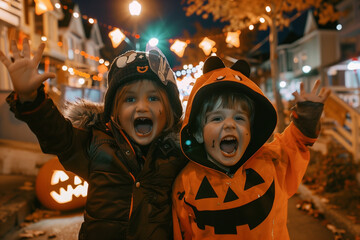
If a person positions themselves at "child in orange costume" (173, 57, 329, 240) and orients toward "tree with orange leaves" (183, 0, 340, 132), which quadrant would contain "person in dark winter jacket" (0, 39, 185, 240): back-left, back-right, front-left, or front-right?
back-left

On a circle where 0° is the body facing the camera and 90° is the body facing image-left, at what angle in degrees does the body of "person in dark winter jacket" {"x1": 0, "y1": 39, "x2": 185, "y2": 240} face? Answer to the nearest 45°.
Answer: approximately 0°

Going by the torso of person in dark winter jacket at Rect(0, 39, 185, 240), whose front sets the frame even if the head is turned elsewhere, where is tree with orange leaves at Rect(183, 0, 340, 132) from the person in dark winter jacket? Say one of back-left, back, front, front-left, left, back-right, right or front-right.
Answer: back-left

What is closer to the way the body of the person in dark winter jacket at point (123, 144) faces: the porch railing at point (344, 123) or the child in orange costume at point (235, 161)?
the child in orange costume

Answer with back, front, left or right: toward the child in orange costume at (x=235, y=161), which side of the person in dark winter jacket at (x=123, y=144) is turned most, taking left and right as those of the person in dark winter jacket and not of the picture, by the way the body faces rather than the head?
left

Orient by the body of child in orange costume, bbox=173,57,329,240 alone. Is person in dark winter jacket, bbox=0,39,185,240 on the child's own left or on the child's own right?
on the child's own right

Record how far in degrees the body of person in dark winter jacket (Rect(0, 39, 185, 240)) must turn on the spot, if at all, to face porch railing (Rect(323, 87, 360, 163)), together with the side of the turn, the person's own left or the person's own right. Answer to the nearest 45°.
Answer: approximately 135° to the person's own left

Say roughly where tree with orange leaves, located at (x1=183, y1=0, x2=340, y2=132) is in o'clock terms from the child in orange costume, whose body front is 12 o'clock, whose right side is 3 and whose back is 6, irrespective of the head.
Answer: The tree with orange leaves is roughly at 6 o'clock from the child in orange costume.

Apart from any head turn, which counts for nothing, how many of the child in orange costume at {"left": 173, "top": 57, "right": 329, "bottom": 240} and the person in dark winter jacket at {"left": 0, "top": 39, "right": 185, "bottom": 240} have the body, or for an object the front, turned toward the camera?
2

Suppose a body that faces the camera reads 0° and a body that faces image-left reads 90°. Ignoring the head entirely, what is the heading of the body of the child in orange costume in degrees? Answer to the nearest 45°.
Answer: approximately 0°

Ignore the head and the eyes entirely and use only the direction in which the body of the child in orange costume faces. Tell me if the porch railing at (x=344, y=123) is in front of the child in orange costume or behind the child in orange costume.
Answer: behind

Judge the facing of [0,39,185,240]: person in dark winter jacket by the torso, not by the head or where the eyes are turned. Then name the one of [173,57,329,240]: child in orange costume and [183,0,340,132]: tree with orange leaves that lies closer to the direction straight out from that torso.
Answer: the child in orange costume

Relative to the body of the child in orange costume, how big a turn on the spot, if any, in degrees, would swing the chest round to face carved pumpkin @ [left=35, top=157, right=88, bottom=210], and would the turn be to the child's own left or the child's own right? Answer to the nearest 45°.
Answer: approximately 135° to the child's own right
